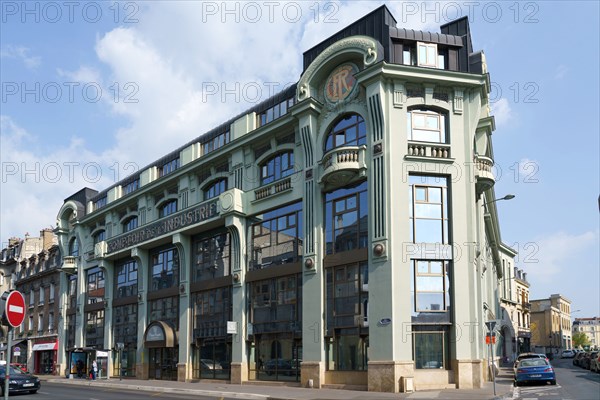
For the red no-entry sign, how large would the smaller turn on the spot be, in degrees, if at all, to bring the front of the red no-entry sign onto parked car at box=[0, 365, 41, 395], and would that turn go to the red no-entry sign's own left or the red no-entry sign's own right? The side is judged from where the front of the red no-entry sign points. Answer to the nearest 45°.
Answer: approximately 135° to the red no-entry sign's own left

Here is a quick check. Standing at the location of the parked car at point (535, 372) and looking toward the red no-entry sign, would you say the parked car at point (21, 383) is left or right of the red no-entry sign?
right

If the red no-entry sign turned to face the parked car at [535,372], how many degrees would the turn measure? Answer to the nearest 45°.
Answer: approximately 90° to its left

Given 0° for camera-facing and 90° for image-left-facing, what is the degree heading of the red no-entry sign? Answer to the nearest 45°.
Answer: approximately 315°
